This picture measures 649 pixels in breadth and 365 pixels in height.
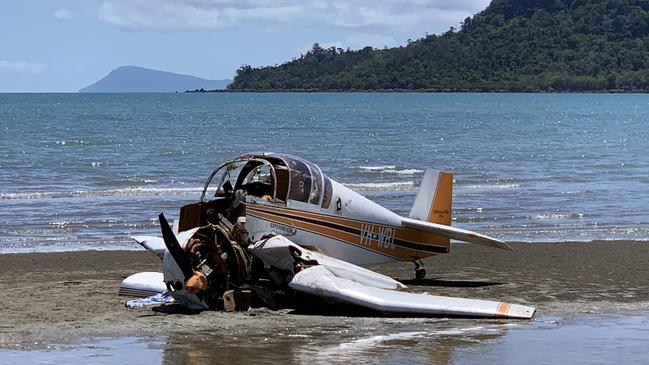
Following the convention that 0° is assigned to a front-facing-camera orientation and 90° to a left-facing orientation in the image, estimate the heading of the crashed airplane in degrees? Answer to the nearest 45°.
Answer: approximately 45°
